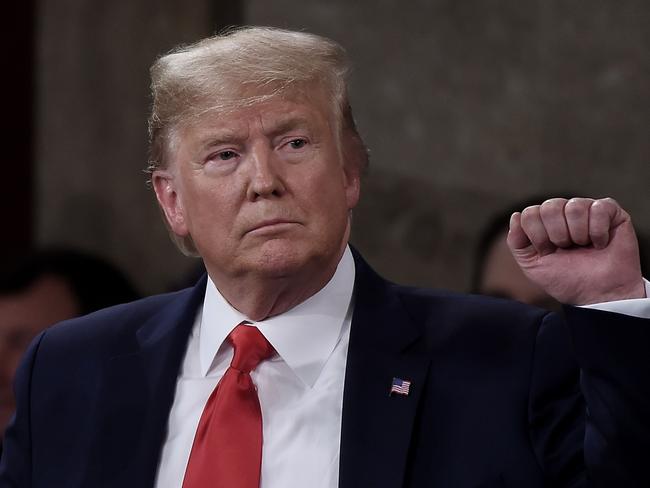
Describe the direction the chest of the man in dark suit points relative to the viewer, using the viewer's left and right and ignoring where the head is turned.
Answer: facing the viewer

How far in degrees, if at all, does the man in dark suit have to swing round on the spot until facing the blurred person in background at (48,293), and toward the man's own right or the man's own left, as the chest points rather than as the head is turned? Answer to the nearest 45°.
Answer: approximately 135° to the man's own right
